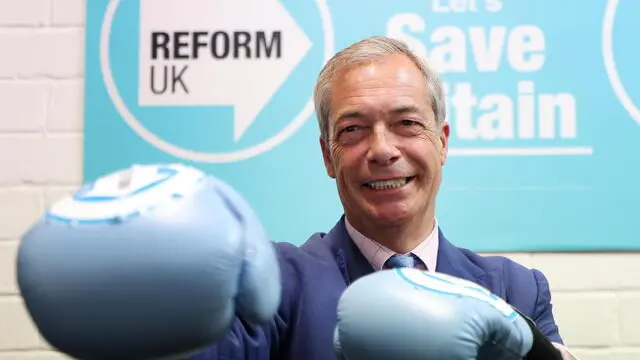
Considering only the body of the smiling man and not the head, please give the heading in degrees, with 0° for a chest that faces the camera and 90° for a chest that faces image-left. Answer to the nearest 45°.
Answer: approximately 0°

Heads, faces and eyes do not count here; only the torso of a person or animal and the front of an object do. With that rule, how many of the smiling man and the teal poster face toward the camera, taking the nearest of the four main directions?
2

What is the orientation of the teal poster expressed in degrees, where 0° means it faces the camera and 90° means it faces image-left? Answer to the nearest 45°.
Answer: approximately 0°

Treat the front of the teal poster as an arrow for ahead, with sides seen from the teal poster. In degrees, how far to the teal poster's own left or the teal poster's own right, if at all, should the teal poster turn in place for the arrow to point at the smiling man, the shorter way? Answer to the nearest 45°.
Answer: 0° — it already faces them
